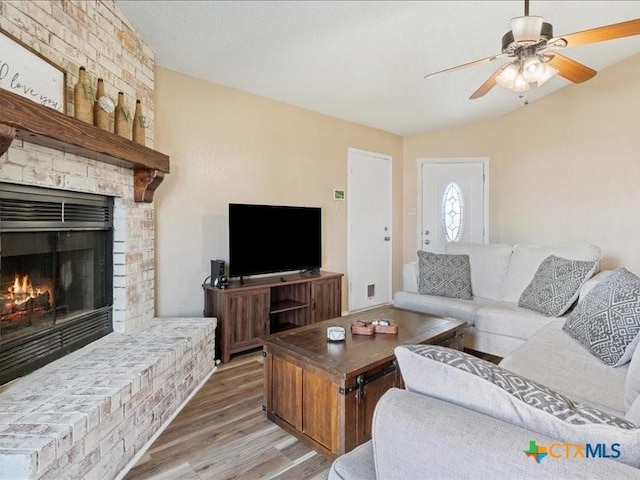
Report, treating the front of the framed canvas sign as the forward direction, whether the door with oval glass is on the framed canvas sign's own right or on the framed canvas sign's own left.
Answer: on the framed canvas sign's own left

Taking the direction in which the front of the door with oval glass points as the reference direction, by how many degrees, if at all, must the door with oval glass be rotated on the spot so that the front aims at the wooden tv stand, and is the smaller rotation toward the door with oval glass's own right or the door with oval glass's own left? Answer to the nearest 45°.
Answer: approximately 45° to the door with oval glass's own right

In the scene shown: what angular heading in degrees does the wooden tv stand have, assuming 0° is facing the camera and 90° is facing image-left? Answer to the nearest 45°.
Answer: approximately 315°

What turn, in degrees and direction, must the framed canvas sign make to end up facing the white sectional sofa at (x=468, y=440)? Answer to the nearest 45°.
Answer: approximately 45° to its right

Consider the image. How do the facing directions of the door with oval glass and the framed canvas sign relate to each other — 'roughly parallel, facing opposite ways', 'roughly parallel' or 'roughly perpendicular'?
roughly perpendicular

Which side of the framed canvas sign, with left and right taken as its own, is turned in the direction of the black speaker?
left

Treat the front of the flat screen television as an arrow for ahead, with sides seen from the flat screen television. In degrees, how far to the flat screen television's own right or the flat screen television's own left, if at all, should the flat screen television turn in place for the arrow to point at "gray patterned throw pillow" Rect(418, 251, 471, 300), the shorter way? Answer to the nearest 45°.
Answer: approximately 45° to the flat screen television's own left

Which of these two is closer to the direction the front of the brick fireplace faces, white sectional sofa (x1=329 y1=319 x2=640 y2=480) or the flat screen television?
the white sectional sofa
